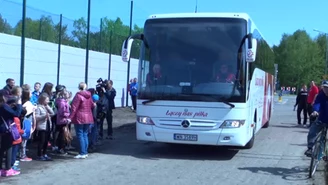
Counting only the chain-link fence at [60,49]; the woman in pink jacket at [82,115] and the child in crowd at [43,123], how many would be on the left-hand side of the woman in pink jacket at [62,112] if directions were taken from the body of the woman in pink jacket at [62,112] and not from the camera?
1

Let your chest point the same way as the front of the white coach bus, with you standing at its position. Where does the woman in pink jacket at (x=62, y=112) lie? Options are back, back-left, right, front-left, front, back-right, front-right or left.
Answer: right

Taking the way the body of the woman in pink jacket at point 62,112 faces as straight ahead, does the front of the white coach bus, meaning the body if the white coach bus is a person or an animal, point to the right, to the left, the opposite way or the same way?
to the right

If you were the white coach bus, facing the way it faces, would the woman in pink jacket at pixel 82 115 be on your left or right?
on your right

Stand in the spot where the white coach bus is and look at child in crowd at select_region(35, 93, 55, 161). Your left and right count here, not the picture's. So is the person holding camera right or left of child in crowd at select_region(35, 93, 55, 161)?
right

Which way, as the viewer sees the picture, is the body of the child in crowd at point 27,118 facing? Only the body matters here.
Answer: to the viewer's right

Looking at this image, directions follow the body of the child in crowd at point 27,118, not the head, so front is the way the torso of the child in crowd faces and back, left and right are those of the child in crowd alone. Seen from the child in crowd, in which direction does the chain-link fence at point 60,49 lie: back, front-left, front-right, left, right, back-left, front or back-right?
left

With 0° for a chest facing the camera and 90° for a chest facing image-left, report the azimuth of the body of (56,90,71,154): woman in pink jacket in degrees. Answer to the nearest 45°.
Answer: approximately 270°
